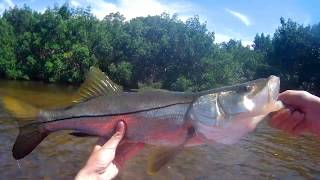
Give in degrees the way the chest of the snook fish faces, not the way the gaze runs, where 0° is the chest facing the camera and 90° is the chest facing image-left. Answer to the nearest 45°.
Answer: approximately 270°
